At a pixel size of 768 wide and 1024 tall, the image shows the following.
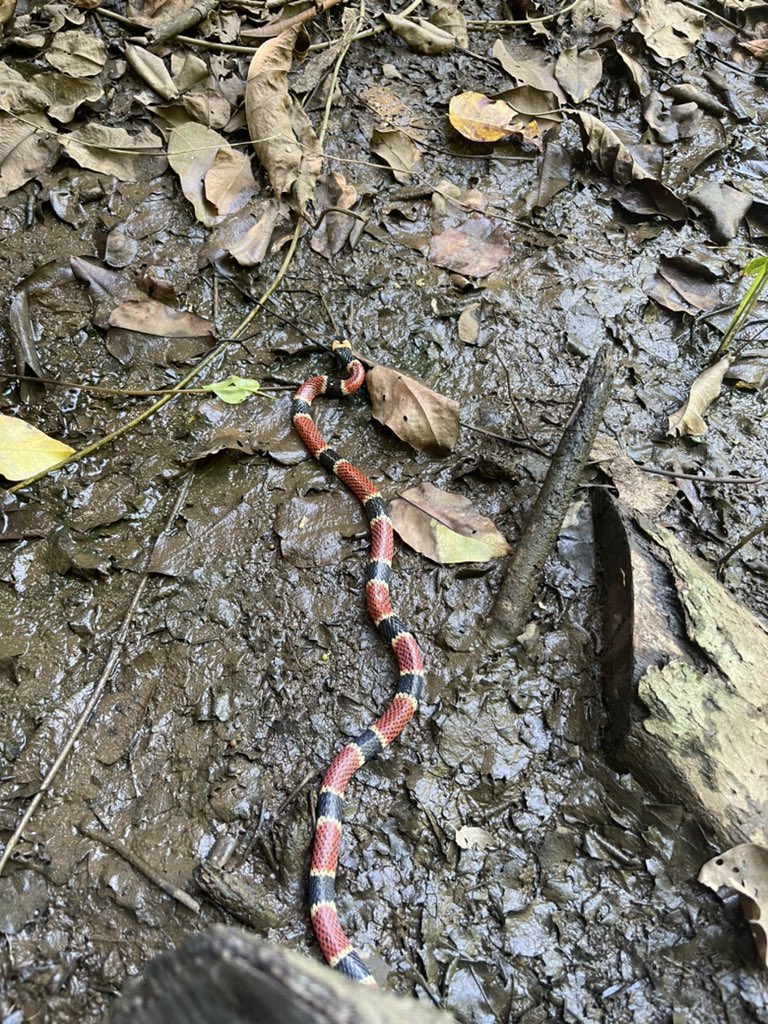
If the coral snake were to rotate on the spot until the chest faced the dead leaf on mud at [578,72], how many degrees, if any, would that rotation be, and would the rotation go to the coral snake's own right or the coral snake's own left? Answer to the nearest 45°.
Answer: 0° — it already faces it

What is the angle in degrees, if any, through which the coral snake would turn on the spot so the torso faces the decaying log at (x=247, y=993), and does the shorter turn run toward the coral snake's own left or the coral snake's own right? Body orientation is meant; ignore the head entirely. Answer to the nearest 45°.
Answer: approximately 180°

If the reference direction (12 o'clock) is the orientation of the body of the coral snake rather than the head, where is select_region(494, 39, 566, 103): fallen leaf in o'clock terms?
The fallen leaf is roughly at 12 o'clock from the coral snake.

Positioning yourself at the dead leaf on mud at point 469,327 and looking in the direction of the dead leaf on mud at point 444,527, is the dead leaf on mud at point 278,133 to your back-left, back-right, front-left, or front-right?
back-right

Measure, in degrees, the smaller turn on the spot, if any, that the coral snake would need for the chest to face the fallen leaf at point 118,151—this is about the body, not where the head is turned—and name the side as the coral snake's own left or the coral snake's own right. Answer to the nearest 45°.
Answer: approximately 45° to the coral snake's own left

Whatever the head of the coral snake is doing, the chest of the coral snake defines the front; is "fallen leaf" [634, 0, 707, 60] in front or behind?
in front

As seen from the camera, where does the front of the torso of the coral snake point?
away from the camera

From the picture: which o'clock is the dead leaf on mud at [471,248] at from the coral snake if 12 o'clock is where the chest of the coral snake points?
The dead leaf on mud is roughly at 12 o'clock from the coral snake.
